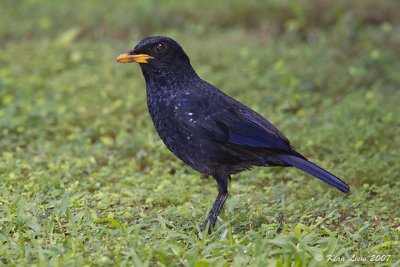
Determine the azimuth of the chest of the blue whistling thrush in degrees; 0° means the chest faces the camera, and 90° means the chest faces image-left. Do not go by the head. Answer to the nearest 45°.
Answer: approximately 90°
